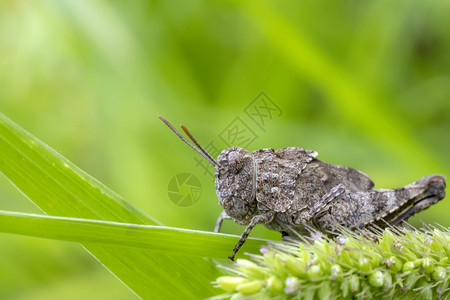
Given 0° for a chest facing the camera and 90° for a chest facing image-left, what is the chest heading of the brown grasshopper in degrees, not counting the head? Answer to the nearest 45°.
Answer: approximately 90°
